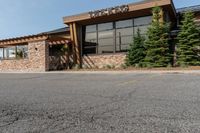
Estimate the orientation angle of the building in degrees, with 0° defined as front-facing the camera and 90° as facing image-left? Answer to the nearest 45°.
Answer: approximately 45°

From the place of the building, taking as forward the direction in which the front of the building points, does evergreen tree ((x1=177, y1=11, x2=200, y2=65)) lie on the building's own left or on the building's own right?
on the building's own left

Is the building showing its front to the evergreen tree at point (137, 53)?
no

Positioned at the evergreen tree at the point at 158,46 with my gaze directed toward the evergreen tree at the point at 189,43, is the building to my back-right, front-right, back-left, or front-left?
back-left

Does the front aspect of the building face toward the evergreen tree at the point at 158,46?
no
